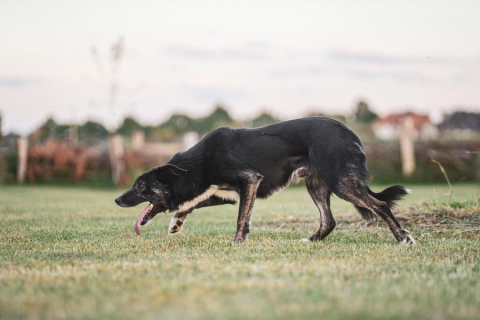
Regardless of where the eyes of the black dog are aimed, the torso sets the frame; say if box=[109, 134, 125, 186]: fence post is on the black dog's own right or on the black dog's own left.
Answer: on the black dog's own right

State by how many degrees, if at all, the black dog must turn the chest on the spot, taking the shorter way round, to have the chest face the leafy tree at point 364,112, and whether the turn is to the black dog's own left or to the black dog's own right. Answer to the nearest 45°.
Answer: approximately 90° to the black dog's own right

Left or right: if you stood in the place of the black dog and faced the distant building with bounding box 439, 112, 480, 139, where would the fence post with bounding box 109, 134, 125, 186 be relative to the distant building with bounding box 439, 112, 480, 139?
left

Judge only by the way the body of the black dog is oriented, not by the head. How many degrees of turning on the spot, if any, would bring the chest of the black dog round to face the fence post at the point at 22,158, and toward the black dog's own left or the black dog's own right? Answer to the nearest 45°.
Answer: approximately 45° to the black dog's own right

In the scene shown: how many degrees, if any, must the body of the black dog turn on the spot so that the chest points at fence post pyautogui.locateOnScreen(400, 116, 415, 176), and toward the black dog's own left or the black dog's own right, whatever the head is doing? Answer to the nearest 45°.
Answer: approximately 90° to the black dog's own right

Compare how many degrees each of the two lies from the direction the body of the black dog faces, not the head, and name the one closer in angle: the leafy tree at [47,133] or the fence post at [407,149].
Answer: the leafy tree

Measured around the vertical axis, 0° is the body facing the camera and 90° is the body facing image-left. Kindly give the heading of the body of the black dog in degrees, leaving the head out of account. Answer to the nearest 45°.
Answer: approximately 90°

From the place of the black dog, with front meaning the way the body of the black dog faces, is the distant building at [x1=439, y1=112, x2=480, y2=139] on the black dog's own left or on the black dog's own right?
on the black dog's own right
